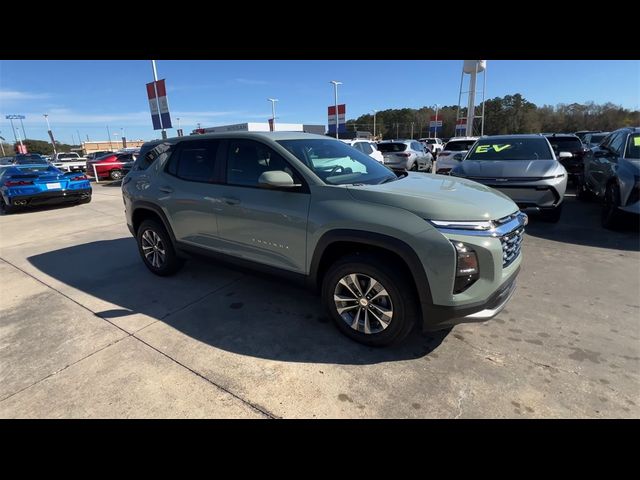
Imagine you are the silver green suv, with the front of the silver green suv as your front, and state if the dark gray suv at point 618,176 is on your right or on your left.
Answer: on your left

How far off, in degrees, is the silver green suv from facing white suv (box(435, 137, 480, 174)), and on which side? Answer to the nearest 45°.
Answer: approximately 90° to its left

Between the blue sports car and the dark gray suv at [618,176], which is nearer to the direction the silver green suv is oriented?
the dark gray suv

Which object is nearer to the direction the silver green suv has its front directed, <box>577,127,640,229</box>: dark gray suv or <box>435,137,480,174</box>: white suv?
the dark gray suv

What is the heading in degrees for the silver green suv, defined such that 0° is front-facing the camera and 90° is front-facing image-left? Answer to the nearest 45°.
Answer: approximately 315°

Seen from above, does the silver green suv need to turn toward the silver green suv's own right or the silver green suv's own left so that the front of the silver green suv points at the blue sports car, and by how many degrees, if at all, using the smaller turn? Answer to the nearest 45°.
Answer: approximately 180°
